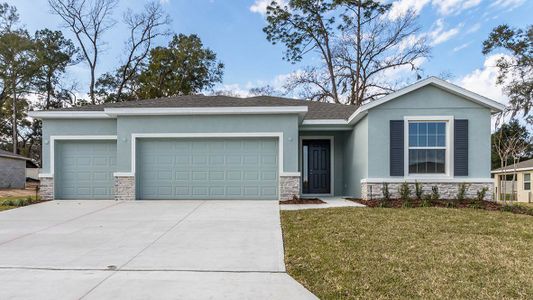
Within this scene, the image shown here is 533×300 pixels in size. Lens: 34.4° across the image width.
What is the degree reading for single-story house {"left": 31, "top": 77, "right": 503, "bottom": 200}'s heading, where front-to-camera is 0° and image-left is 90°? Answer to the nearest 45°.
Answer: approximately 0°

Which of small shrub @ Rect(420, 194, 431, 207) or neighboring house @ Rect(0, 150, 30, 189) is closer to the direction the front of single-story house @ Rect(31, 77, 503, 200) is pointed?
the small shrub

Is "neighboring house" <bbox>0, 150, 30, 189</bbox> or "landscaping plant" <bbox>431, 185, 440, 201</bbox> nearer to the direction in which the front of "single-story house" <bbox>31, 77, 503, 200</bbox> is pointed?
the landscaping plant

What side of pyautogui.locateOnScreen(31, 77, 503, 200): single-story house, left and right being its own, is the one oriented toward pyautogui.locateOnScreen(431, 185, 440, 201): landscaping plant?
left

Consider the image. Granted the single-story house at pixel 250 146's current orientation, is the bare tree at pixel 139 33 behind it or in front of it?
behind

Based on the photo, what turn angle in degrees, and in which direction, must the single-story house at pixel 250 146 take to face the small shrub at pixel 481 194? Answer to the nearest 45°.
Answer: approximately 90° to its left

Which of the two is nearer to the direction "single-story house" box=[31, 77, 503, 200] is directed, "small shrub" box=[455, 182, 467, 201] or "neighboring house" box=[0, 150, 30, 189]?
the small shrub

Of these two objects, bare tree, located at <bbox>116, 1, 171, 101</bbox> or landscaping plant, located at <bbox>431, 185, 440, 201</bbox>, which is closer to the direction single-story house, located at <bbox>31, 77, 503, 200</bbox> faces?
the landscaping plant

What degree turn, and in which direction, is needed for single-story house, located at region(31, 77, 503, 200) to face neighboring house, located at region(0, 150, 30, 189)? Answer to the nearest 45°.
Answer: approximately 135° to its right
